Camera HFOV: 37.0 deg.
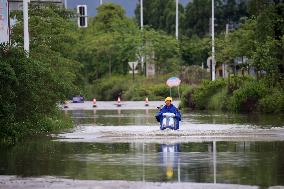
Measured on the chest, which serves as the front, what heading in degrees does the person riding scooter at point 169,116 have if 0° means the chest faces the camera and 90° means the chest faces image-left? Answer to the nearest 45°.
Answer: approximately 0°

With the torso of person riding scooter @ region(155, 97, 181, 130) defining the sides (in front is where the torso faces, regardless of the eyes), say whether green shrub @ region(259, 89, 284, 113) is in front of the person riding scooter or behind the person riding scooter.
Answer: behind
